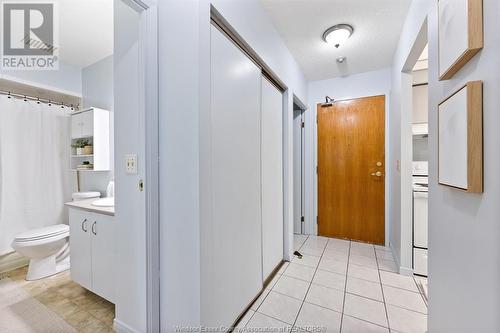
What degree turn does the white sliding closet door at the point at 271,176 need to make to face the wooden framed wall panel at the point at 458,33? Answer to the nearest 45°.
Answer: approximately 45° to its right

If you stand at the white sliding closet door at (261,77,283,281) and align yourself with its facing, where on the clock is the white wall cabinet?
The white wall cabinet is roughly at 6 o'clock from the white sliding closet door.

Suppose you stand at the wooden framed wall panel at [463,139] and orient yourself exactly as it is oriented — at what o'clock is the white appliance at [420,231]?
The white appliance is roughly at 4 o'clock from the wooden framed wall panel.

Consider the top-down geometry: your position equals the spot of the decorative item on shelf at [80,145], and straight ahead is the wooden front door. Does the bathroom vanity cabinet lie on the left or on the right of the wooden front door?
right

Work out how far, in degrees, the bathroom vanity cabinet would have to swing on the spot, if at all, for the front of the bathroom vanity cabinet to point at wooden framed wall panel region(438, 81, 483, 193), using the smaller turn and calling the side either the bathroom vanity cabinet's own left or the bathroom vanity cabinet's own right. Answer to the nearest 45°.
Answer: approximately 90° to the bathroom vanity cabinet's own left

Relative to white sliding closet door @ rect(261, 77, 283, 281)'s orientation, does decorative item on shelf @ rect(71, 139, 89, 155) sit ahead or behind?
behind

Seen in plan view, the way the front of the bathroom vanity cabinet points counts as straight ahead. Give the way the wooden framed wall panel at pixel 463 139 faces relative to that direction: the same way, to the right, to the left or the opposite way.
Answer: to the right

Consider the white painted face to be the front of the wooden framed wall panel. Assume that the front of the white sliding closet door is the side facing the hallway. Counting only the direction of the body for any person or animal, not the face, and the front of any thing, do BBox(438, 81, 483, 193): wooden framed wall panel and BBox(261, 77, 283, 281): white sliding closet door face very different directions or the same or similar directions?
very different directions

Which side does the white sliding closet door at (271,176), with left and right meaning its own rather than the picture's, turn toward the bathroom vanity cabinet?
back

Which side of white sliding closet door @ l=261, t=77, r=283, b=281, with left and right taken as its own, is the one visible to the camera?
right

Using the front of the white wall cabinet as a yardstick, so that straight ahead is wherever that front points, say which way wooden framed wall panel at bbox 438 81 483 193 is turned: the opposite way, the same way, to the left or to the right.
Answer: to the right

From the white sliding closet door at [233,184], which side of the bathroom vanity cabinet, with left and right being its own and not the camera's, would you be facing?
left
